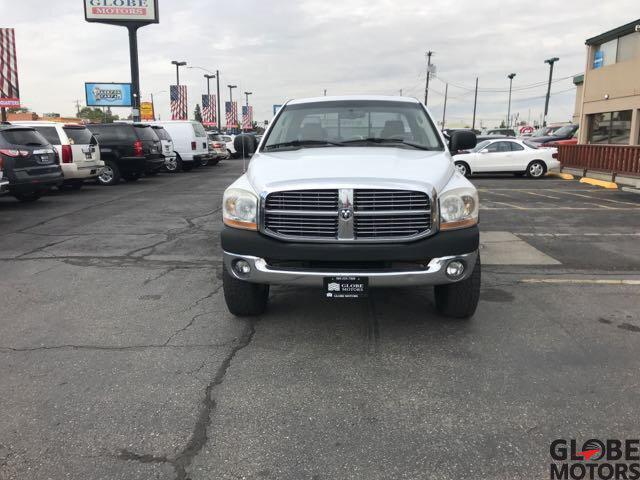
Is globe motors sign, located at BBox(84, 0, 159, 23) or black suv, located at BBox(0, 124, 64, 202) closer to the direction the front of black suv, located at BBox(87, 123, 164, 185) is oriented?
the globe motors sign

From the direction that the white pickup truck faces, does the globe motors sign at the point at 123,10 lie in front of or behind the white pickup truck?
behind

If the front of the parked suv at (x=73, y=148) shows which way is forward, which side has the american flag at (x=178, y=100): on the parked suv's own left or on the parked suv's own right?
on the parked suv's own right

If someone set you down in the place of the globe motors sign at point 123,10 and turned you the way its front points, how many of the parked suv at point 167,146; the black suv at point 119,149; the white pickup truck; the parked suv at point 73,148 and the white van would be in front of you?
5

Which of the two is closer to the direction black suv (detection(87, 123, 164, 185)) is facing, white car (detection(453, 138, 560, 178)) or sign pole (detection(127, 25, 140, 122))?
the sign pole

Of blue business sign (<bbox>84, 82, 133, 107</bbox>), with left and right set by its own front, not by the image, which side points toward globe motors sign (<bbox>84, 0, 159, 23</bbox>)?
front

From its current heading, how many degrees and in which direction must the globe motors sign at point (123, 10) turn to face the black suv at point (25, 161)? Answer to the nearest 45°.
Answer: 0° — it already faces it

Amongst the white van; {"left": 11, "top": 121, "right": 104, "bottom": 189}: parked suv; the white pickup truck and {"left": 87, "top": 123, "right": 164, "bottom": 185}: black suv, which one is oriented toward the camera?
the white pickup truck

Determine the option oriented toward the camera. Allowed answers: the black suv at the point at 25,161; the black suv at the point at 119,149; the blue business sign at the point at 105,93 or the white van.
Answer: the blue business sign

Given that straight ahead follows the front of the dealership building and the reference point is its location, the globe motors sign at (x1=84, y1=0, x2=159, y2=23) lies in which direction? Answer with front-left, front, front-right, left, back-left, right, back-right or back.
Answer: front-right

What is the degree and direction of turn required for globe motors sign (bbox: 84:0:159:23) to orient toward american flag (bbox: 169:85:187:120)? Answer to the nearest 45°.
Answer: approximately 180°

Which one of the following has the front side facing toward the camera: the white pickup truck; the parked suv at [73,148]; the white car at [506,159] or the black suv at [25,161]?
the white pickup truck

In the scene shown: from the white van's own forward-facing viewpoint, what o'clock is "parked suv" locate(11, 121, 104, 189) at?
The parked suv is roughly at 8 o'clock from the white van.

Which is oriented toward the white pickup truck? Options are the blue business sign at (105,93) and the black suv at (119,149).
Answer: the blue business sign

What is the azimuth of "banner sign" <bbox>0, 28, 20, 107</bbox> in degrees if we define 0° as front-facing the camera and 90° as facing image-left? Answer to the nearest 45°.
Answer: approximately 0°

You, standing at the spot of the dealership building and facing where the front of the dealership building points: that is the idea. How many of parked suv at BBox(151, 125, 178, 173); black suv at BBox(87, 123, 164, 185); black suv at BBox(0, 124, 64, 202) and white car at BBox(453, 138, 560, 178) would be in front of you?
4
